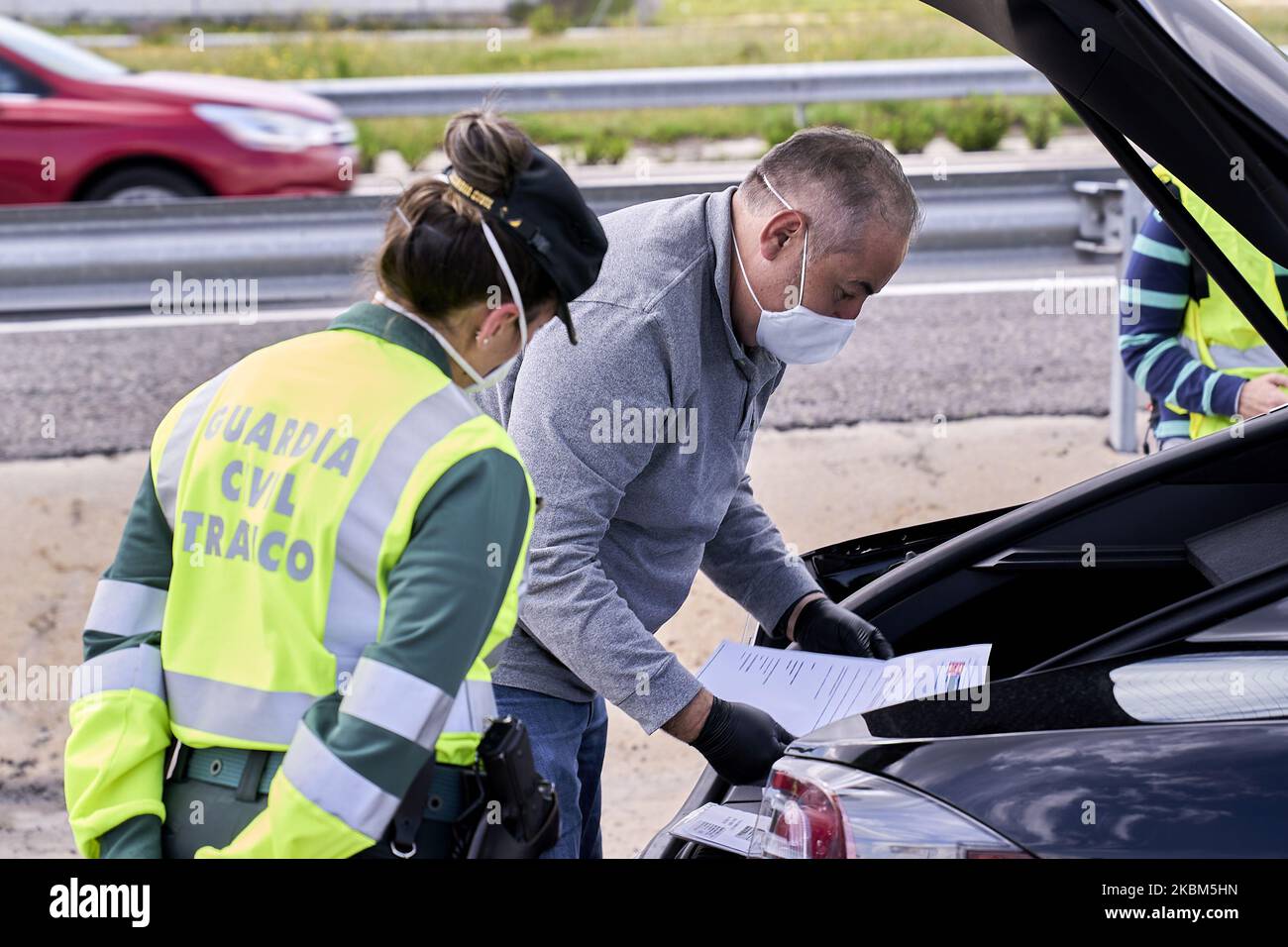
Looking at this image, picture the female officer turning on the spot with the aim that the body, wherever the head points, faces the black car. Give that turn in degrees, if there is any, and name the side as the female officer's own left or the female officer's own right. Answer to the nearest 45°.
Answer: approximately 45° to the female officer's own right

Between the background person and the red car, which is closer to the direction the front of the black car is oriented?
the background person

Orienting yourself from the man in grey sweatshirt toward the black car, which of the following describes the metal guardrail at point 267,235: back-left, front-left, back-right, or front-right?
back-left

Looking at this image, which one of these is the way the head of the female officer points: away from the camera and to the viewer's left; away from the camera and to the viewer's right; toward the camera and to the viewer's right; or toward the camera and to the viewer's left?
away from the camera and to the viewer's right

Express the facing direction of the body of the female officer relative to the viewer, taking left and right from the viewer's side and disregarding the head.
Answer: facing away from the viewer and to the right of the viewer

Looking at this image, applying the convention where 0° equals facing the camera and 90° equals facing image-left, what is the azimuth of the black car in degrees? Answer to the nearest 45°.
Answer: approximately 270°

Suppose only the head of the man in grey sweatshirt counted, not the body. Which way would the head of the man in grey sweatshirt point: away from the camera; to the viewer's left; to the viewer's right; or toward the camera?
to the viewer's right
